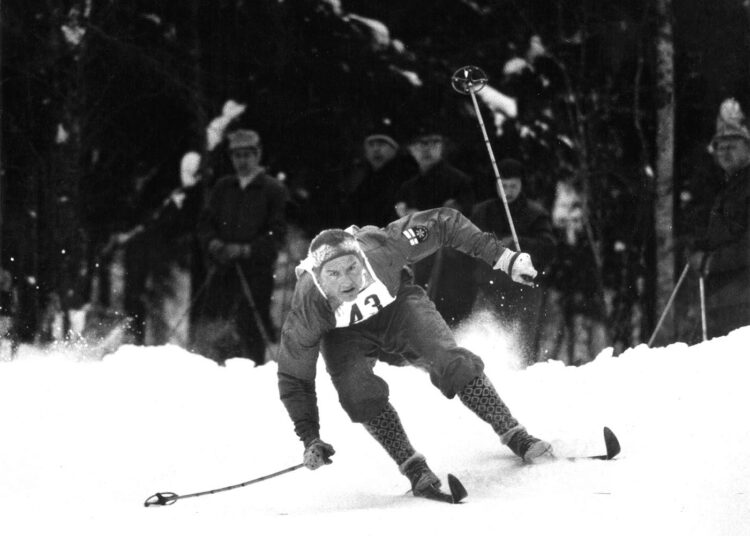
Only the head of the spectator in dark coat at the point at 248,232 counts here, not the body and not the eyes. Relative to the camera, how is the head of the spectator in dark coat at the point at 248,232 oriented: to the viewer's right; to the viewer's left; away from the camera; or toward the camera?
toward the camera

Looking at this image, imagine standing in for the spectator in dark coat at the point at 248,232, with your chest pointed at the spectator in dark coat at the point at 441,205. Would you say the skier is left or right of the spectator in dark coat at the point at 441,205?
right

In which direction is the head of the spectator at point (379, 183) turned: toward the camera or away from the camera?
toward the camera

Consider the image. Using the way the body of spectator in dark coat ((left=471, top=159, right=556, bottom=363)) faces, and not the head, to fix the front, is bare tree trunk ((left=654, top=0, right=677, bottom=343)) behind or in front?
behind

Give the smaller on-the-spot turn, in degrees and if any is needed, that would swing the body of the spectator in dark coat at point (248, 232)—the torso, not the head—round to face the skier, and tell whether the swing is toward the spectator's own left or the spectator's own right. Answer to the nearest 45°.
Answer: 0° — they already face them

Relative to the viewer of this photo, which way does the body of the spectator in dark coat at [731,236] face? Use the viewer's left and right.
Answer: facing the viewer and to the left of the viewer

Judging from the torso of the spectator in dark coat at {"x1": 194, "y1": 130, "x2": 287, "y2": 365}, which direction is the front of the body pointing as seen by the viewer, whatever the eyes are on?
toward the camera

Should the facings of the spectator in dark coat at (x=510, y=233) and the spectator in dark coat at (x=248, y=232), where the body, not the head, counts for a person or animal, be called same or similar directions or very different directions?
same or similar directions

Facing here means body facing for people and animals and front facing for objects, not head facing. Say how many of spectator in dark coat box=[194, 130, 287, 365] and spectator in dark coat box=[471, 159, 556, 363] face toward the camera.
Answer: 2

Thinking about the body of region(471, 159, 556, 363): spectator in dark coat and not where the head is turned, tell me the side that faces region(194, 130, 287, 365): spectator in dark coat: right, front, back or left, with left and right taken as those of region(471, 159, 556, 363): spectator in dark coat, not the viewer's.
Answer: right

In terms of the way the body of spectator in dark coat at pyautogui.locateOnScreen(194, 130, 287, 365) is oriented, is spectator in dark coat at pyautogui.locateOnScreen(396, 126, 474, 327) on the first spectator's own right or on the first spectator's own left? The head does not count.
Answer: on the first spectator's own left

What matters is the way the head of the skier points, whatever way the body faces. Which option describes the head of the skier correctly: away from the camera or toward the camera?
toward the camera

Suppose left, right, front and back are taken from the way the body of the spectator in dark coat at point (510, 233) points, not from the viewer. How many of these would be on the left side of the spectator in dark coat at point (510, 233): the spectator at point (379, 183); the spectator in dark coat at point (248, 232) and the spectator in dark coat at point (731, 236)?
1

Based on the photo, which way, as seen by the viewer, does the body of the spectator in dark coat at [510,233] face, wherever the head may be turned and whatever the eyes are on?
toward the camera
